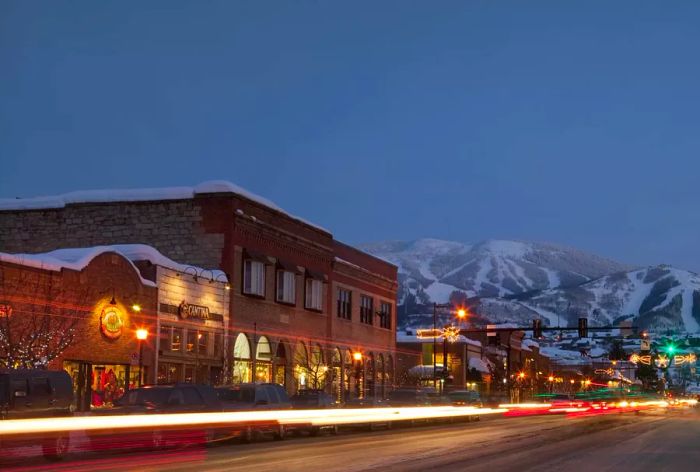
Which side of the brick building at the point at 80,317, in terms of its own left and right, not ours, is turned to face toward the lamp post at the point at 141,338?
front

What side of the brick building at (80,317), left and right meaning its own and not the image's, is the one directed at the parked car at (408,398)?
left

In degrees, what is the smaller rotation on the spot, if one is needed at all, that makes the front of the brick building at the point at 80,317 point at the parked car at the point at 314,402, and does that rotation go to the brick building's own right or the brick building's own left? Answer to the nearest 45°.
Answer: approximately 45° to the brick building's own left

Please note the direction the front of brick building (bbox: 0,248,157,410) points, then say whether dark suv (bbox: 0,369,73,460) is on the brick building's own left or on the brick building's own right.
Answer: on the brick building's own right

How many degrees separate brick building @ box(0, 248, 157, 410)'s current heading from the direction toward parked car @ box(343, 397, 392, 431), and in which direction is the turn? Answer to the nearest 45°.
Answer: approximately 45° to its left

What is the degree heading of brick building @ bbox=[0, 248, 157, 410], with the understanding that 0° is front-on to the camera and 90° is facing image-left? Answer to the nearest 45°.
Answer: approximately 315°
